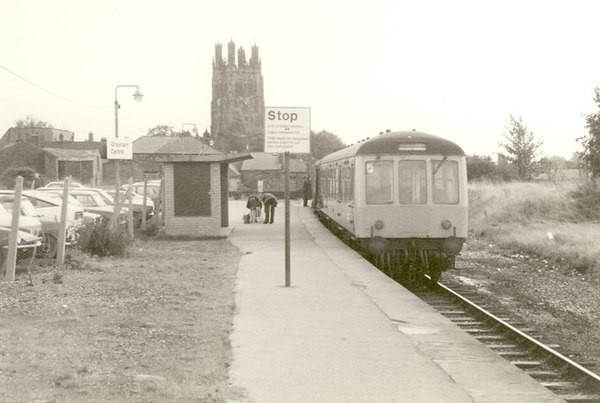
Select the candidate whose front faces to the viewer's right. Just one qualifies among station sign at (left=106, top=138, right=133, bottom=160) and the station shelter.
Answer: the station shelter

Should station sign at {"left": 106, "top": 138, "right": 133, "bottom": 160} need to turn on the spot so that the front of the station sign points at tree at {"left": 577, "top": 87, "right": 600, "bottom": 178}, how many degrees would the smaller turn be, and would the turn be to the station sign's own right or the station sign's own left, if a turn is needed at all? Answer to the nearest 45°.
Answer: approximately 90° to the station sign's own left

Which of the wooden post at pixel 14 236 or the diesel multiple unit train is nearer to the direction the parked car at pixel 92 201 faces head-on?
the diesel multiple unit train

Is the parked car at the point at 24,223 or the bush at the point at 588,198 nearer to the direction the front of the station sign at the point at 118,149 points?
the parked car

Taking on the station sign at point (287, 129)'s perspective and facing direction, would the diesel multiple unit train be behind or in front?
behind

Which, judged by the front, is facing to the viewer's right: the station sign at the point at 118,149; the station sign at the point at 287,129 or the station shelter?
the station shelter

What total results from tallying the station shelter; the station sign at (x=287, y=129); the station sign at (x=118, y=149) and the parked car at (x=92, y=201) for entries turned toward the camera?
2

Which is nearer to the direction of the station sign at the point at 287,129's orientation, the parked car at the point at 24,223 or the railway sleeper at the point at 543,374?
the railway sleeper

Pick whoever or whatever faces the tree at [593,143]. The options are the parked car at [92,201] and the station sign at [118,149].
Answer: the parked car

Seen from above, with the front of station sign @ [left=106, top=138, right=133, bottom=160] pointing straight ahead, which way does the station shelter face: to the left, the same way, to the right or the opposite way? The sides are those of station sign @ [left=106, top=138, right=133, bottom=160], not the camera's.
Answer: to the left

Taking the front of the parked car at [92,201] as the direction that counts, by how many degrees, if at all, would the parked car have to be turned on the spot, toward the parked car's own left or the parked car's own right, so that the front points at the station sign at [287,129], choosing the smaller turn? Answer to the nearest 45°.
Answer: approximately 90° to the parked car's own right
